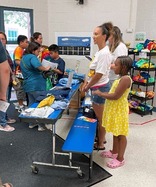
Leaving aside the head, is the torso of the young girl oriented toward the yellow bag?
yes

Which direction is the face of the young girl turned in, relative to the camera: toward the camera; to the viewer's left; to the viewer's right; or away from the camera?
to the viewer's left

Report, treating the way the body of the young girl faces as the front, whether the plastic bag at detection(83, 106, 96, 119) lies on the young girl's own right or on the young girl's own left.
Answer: on the young girl's own right

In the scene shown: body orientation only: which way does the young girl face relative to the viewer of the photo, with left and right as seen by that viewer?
facing to the left of the viewer

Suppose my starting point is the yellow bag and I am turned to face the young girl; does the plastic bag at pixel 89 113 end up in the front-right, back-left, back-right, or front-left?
front-left
